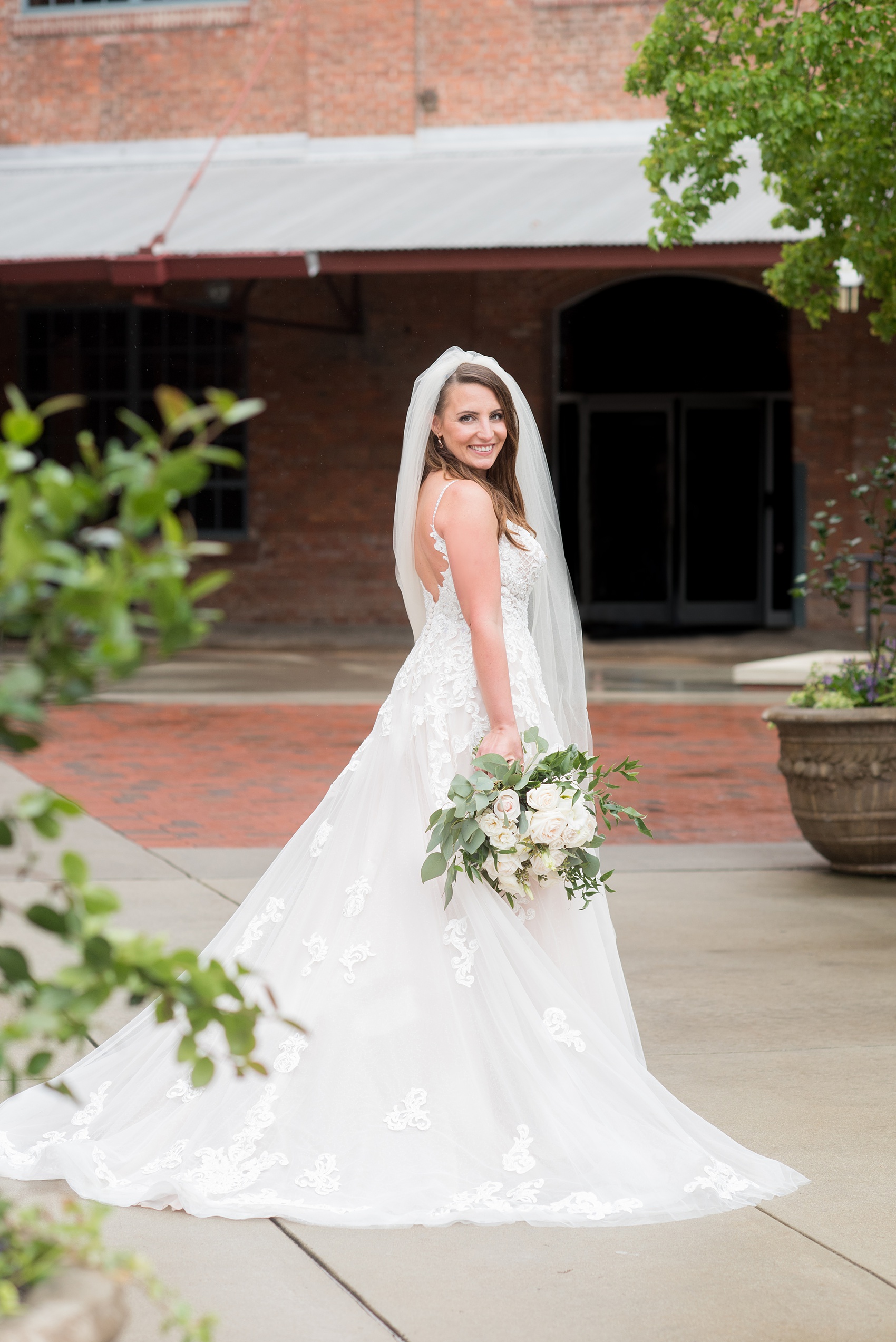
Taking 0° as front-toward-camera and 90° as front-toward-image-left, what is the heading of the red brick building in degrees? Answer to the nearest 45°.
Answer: approximately 0°

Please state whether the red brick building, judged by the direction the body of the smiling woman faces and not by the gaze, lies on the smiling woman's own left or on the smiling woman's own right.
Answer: on the smiling woman's own left

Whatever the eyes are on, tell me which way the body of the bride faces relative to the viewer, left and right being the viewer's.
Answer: facing to the right of the viewer

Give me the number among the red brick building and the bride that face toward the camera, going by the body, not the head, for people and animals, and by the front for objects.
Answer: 1

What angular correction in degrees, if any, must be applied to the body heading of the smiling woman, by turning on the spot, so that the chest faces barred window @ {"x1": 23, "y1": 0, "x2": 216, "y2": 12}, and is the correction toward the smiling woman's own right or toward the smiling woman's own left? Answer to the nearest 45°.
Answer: approximately 90° to the smiling woman's own left
